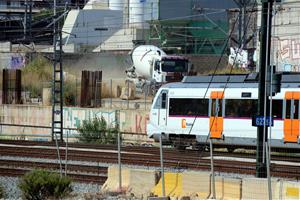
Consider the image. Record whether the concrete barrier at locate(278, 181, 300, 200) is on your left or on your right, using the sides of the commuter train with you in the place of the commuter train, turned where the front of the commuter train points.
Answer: on your left

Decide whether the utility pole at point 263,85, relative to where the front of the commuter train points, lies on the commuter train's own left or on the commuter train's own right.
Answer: on the commuter train's own left

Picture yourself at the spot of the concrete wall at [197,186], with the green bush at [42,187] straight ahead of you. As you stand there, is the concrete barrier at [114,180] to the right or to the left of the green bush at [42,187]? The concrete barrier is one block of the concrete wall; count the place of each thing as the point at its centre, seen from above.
right

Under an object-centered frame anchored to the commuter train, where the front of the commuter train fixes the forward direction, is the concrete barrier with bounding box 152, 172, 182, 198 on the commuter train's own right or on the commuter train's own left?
on the commuter train's own left

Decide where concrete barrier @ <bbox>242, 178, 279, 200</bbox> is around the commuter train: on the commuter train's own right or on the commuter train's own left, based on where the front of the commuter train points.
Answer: on the commuter train's own left

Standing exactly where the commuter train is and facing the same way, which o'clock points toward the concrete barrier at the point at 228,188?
The concrete barrier is roughly at 9 o'clock from the commuter train.

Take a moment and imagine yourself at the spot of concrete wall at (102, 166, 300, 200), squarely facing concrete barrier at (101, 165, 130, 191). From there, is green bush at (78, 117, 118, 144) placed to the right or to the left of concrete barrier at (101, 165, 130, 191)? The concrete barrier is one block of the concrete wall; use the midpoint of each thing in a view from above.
right

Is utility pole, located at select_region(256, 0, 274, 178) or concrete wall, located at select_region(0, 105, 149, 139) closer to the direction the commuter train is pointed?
the concrete wall

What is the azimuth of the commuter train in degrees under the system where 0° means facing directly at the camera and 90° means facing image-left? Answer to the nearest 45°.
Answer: approximately 90°
